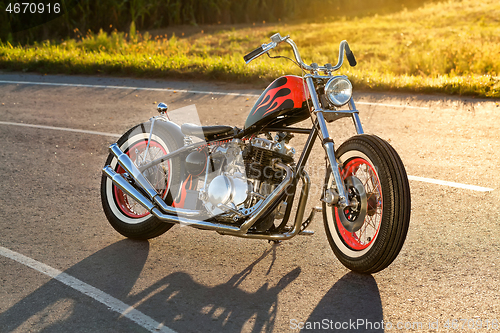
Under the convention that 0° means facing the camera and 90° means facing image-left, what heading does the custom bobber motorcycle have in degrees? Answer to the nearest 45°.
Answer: approximately 315°
